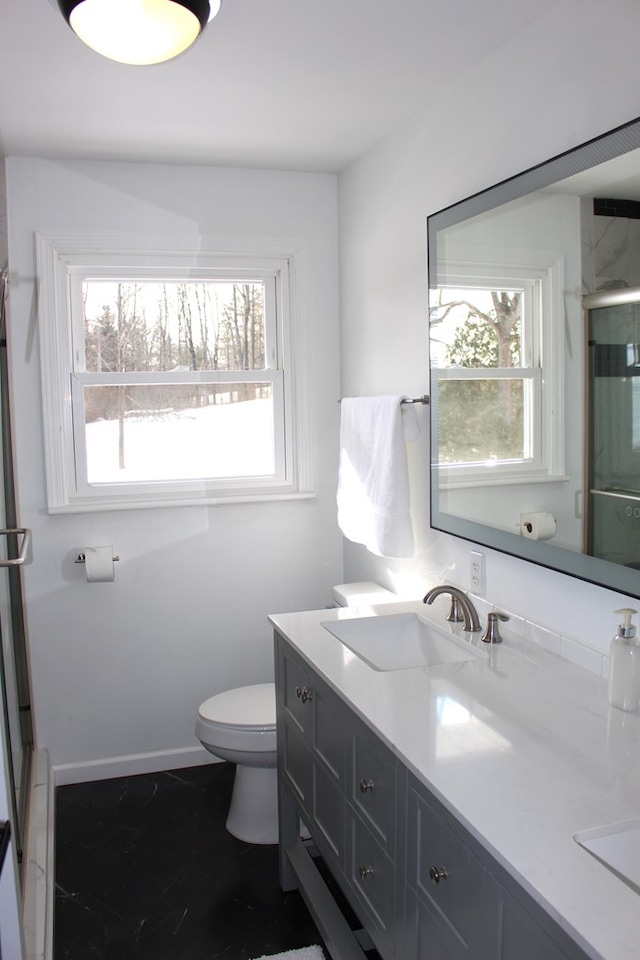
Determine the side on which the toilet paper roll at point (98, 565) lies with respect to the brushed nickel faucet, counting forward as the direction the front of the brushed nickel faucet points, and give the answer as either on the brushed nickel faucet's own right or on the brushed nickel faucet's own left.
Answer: on the brushed nickel faucet's own right

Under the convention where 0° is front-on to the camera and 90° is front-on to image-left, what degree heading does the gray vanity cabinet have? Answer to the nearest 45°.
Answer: approximately 45°

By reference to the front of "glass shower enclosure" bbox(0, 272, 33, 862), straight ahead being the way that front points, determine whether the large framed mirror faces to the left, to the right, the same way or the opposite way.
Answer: the opposite way

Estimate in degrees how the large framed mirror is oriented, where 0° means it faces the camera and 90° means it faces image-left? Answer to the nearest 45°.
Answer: approximately 45°

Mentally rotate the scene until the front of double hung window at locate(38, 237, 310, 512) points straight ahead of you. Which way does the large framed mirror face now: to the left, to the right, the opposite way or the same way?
to the right

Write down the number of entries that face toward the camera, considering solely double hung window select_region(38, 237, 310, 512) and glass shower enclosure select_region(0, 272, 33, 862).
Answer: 1

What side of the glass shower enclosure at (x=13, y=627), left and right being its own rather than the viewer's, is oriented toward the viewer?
right

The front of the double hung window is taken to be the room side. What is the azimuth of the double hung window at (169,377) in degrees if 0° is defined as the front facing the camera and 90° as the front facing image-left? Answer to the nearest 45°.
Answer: approximately 0°
